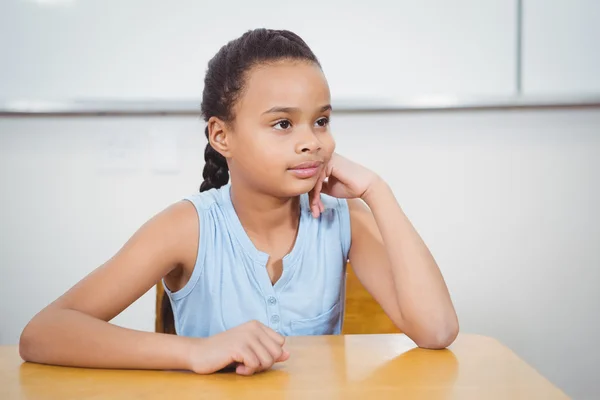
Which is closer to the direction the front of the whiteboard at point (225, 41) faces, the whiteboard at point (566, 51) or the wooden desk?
the wooden desk

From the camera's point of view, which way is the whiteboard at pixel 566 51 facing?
toward the camera

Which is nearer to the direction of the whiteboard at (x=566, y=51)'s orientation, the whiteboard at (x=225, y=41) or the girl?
the girl

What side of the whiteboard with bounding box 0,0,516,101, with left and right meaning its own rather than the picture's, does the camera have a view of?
front

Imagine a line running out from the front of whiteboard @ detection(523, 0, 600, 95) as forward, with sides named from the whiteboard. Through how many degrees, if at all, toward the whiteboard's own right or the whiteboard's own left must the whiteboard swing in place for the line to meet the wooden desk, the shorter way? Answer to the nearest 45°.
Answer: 0° — it already faces it

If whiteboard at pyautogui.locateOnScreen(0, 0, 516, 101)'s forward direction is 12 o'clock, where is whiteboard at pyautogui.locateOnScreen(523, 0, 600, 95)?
whiteboard at pyautogui.locateOnScreen(523, 0, 600, 95) is roughly at 9 o'clock from whiteboard at pyautogui.locateOnScreen(0, 0, 516, 101).

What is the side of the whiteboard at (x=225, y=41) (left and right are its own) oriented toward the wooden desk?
front

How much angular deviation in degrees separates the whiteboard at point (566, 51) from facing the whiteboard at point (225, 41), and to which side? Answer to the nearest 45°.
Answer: approximately 90° to its right

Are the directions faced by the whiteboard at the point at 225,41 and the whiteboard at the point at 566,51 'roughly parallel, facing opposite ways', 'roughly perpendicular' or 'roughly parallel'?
roughly parallel
